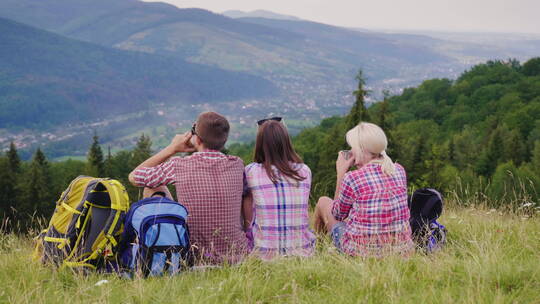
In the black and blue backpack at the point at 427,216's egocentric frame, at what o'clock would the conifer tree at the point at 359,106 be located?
The conifer tree is roughly at 7 o'clock from the black and blue backpack.

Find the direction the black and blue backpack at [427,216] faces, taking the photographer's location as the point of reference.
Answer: facing the viewer and to the right of the viewer

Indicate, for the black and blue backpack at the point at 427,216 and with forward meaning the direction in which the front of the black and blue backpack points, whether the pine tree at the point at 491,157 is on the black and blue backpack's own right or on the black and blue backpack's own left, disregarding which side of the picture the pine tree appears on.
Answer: on the black and blue backpack's own left

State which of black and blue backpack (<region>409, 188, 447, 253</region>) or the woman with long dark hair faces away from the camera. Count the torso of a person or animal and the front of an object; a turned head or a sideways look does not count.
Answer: the woman with long dark hair

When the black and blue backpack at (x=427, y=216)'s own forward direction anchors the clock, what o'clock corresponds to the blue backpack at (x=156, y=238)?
the blue backpack at (x=156, y=238) is roughly at 3 o'clock from the black and blue backpack at (x=427, y=216).

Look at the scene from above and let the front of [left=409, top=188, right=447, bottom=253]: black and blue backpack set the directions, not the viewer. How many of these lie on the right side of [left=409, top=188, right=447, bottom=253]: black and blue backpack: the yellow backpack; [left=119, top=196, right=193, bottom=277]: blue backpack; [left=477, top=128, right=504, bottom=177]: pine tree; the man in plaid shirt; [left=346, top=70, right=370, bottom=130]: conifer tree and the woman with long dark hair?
4

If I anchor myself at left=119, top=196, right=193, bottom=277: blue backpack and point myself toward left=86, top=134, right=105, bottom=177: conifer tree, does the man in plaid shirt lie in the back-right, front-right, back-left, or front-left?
front-right

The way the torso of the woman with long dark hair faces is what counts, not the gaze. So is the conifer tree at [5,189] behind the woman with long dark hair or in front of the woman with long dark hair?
in front

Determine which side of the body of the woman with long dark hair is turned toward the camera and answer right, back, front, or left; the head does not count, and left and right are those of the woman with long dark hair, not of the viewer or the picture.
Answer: back

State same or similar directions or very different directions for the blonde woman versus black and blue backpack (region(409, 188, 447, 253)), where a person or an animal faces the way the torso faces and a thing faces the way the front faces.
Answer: very different directions

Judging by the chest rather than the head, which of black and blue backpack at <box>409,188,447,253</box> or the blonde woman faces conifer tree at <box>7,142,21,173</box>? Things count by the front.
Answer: the blonde woman

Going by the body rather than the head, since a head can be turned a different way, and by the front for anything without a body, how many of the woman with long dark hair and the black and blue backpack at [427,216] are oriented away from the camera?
1

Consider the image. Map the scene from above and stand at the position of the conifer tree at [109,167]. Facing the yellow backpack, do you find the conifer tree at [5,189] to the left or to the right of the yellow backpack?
right

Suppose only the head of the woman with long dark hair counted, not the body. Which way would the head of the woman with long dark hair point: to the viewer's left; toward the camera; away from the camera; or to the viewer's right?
away from the camera
